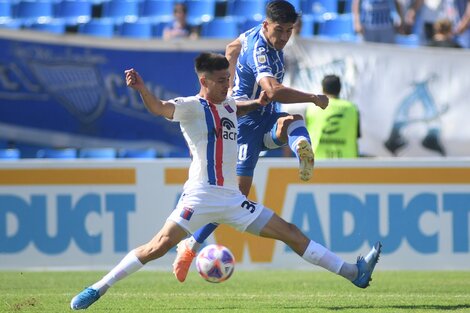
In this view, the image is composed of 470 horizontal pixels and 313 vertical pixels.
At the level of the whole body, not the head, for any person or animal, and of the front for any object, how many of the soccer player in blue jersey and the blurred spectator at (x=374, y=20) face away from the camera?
0

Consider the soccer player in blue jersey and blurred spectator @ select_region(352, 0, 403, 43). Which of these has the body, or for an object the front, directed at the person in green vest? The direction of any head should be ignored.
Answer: the blurred spectator

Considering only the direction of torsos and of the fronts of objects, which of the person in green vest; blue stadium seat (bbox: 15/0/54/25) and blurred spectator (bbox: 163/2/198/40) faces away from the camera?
the person in green vest

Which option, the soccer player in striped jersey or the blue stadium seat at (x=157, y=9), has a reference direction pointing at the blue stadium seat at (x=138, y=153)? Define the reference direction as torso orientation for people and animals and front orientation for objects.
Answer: the blue stadium seat at (x=157, y=9)

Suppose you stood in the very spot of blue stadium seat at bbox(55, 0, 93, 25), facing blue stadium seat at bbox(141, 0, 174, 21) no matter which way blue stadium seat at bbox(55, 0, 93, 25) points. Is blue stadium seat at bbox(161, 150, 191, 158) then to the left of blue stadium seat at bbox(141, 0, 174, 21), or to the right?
right

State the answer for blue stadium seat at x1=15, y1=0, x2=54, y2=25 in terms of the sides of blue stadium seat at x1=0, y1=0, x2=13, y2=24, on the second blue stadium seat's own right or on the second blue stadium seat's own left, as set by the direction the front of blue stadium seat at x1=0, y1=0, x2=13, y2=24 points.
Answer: on the second blue stadium seat's own left

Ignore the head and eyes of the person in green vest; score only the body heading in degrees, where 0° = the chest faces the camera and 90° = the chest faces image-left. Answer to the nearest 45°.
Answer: approximately 180°

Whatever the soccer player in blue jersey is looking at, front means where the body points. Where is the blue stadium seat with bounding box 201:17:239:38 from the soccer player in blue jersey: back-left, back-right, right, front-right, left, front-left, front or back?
back-left

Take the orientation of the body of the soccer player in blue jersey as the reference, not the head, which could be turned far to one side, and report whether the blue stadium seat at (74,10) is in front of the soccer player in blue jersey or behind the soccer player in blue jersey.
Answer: behind

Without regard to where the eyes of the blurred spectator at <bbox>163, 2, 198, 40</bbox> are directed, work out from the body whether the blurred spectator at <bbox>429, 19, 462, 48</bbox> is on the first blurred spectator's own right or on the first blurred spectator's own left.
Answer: on the first blurred spectator's own left
